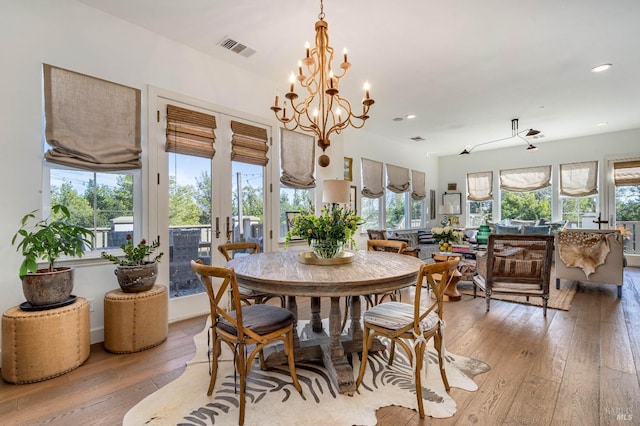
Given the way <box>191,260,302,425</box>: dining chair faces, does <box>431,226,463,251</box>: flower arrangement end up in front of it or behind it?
in front

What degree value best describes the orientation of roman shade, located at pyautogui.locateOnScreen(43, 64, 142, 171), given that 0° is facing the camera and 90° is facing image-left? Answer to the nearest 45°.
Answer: approximately 315°

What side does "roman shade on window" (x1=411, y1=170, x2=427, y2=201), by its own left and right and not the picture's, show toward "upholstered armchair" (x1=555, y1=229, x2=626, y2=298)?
front

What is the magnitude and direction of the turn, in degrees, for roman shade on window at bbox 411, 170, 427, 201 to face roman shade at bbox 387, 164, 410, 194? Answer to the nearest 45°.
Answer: approximately 90° to its right

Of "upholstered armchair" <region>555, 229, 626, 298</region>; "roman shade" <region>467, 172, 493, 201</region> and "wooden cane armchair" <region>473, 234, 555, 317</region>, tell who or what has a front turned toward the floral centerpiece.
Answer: the roman shade

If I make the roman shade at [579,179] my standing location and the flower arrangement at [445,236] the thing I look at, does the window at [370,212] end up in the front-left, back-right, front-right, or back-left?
front-right

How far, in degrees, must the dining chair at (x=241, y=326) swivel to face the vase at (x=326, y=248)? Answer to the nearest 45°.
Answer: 0° — it already faces it

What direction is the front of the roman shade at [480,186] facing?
toward the camera

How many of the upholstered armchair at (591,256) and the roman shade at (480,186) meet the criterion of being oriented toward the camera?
1

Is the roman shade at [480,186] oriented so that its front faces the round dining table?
yes

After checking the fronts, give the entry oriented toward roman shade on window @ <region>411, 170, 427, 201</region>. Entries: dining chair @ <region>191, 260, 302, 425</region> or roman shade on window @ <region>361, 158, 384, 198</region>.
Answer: the dining chair

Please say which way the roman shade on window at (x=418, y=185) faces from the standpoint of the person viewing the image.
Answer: facing the viewer and to the right of the viewer

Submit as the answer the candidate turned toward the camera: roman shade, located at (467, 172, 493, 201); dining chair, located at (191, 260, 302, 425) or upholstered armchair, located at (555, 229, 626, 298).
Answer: the roman shade

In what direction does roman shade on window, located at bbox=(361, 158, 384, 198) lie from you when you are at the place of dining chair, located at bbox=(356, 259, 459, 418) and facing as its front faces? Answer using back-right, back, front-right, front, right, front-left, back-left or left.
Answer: front-right

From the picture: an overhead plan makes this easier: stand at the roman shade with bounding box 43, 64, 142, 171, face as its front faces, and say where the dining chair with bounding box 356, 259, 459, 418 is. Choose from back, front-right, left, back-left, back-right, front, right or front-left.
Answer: front
